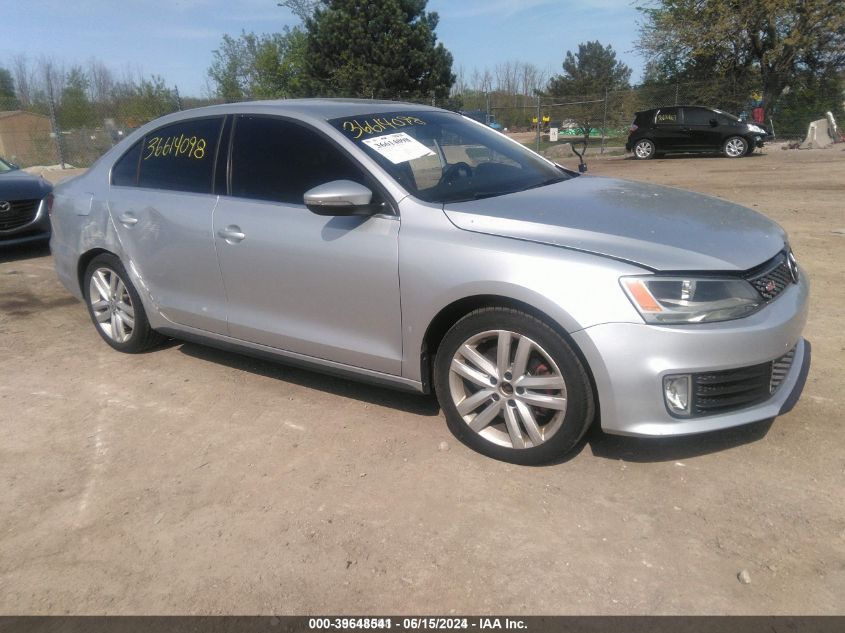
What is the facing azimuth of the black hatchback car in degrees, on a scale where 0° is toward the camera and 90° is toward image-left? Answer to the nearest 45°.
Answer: approximately 270°

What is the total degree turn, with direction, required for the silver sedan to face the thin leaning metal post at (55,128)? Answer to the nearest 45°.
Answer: approximately 180°

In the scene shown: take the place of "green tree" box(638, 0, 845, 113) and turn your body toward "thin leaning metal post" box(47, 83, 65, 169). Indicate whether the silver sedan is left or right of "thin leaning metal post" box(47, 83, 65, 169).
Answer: left

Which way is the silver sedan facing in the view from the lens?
facing the viewer and to the right of the viewer

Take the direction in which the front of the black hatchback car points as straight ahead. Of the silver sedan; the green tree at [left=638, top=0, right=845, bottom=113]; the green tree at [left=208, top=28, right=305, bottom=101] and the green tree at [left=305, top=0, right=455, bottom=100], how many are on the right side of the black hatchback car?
1

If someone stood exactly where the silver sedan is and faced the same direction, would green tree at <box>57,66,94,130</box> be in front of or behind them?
behind

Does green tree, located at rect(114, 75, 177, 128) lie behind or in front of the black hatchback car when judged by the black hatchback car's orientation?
behind

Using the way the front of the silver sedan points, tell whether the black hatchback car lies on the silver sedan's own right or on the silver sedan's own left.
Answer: on the silver sedan's own left

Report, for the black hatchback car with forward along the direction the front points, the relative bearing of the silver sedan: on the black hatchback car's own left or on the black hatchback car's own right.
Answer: on the black hatchback car's own right

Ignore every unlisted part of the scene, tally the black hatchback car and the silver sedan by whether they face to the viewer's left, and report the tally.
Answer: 0

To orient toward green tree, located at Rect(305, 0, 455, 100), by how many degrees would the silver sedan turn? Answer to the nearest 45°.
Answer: approximately 135° to its left

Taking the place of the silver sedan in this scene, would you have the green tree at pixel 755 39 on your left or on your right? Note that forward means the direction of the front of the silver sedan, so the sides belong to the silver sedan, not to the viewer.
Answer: on your left

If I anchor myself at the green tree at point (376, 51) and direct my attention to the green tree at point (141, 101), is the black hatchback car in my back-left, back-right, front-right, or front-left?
back-left

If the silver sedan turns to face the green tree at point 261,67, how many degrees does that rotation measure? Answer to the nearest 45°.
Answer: approximately 135° to its left
